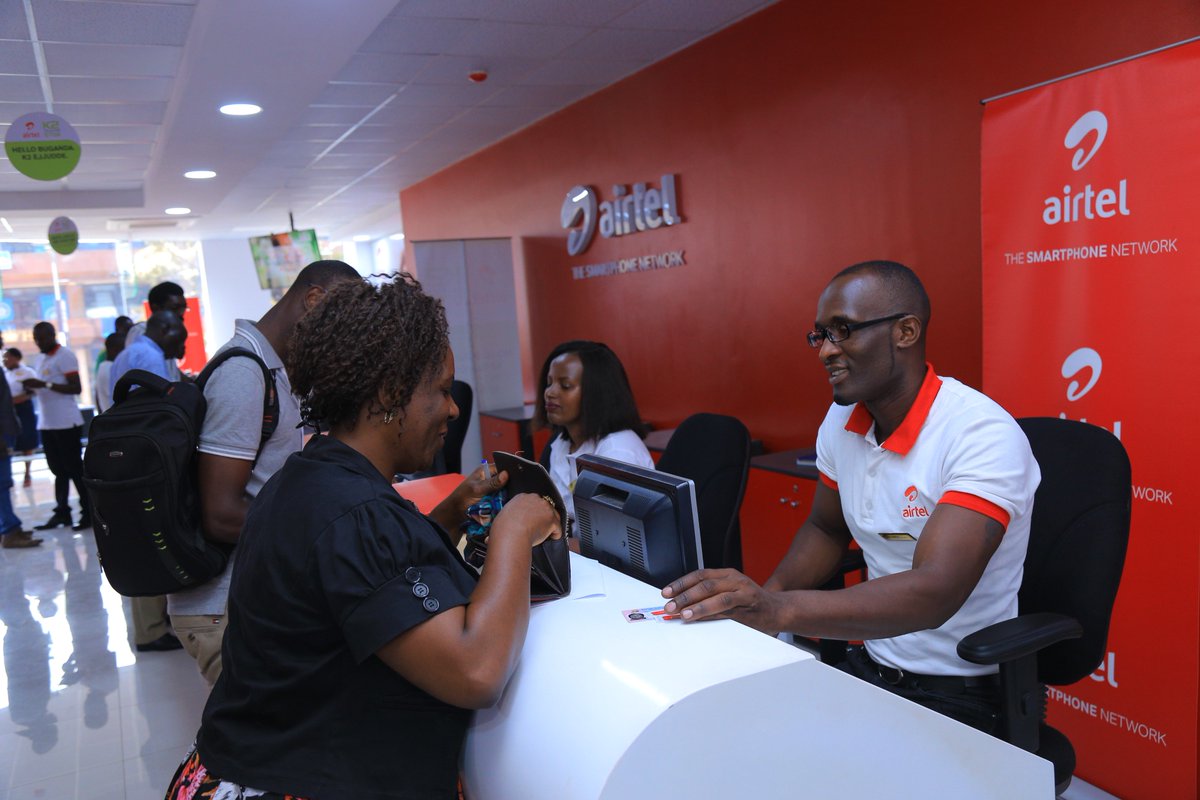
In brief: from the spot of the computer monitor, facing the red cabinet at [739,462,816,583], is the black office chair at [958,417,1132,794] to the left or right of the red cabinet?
right

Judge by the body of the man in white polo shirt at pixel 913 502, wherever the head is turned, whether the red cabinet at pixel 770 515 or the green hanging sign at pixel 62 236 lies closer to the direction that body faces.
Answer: the green hanging sign

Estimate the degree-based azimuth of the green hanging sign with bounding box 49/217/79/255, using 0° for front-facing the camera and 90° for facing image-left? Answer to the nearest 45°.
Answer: approximately 0°

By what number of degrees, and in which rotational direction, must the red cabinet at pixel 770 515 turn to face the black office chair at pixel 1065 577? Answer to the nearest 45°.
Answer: approximately 45° to its left

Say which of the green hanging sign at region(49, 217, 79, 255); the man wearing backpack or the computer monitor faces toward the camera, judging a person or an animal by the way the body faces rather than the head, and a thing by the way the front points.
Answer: the green hanging sign

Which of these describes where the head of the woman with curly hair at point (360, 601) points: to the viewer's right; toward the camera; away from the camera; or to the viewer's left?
to the viewer's right

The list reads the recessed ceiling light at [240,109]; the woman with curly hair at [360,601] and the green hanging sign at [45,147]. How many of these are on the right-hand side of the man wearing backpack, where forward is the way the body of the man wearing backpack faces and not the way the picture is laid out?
1

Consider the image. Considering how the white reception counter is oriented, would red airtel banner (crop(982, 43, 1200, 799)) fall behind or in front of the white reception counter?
behind

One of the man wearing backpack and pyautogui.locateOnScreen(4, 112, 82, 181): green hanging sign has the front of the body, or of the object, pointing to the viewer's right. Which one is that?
the man wearing backpack

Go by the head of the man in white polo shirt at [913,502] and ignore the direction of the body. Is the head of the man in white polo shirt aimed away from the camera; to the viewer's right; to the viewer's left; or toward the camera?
to the viewer's left

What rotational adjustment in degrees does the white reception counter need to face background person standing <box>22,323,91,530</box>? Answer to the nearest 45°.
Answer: approximately 90° to its right

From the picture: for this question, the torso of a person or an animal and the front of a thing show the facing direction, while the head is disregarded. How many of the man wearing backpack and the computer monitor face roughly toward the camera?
0

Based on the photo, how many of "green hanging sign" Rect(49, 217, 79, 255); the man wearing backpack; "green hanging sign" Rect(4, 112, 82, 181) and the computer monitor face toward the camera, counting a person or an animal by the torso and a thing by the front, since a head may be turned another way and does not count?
2

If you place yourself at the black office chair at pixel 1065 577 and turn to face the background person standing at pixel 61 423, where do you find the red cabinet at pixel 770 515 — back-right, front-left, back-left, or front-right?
front-right

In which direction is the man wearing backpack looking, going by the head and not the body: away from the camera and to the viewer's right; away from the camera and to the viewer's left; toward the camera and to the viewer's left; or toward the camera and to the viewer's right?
away from the camera and to the viewer's right

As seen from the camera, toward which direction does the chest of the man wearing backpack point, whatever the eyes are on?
to the viewer's right

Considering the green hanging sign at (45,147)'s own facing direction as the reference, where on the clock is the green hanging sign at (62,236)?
the green hanging sign at (62,236) is roughly at 6 o'clock from the green hanging sign at (45,147).

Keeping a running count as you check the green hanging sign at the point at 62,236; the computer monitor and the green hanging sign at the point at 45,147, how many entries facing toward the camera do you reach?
2

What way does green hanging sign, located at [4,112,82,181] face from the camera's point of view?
toward the camera

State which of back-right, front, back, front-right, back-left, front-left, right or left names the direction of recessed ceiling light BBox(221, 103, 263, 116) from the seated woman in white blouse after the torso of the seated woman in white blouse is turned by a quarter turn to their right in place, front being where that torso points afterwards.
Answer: front

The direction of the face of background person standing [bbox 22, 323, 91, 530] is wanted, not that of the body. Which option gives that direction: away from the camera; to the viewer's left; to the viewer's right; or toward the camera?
to the viewer's left
